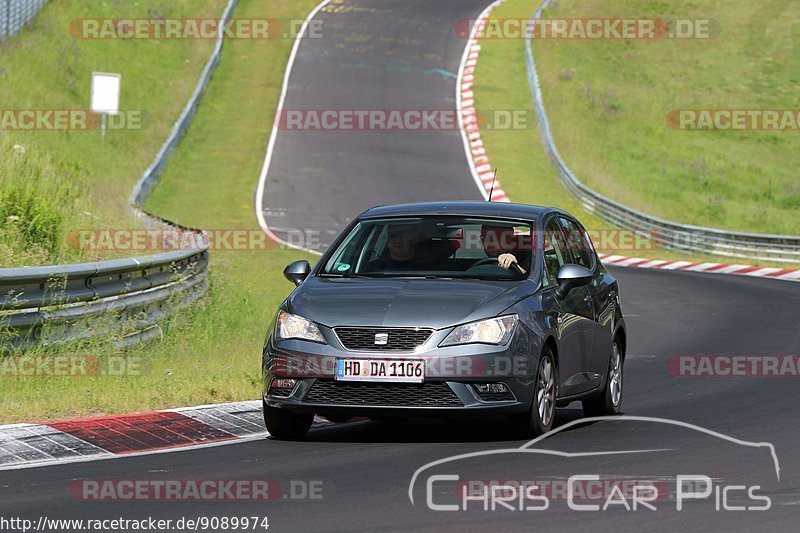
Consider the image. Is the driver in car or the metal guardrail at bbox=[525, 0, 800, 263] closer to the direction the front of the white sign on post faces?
the driver in car

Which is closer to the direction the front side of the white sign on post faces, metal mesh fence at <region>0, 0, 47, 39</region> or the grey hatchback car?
the grey hatchback car

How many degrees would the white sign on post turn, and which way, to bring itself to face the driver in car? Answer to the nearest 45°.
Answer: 0° — it already faces them

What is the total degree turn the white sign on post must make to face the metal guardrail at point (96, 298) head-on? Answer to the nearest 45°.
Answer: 0° — it already faces it

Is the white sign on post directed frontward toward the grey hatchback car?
yes

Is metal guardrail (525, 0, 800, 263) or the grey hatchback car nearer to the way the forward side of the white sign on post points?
the grey hatchback car

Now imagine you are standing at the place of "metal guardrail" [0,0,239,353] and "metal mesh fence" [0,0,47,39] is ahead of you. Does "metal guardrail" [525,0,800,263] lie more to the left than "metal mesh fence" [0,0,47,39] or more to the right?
right

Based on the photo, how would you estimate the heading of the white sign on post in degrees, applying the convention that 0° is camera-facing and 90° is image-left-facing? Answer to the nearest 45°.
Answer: approximately 0°

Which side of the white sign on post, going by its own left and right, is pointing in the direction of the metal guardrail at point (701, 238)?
left

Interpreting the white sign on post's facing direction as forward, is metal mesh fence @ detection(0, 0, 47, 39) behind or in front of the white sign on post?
behind
